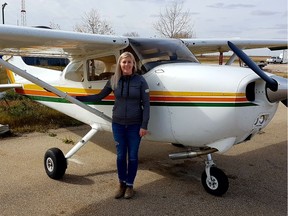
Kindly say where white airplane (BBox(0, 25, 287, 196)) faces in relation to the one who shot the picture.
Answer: facing the viewer and to the right of the viewer

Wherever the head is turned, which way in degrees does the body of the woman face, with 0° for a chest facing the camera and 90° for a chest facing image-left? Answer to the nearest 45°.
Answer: approximately 0°
